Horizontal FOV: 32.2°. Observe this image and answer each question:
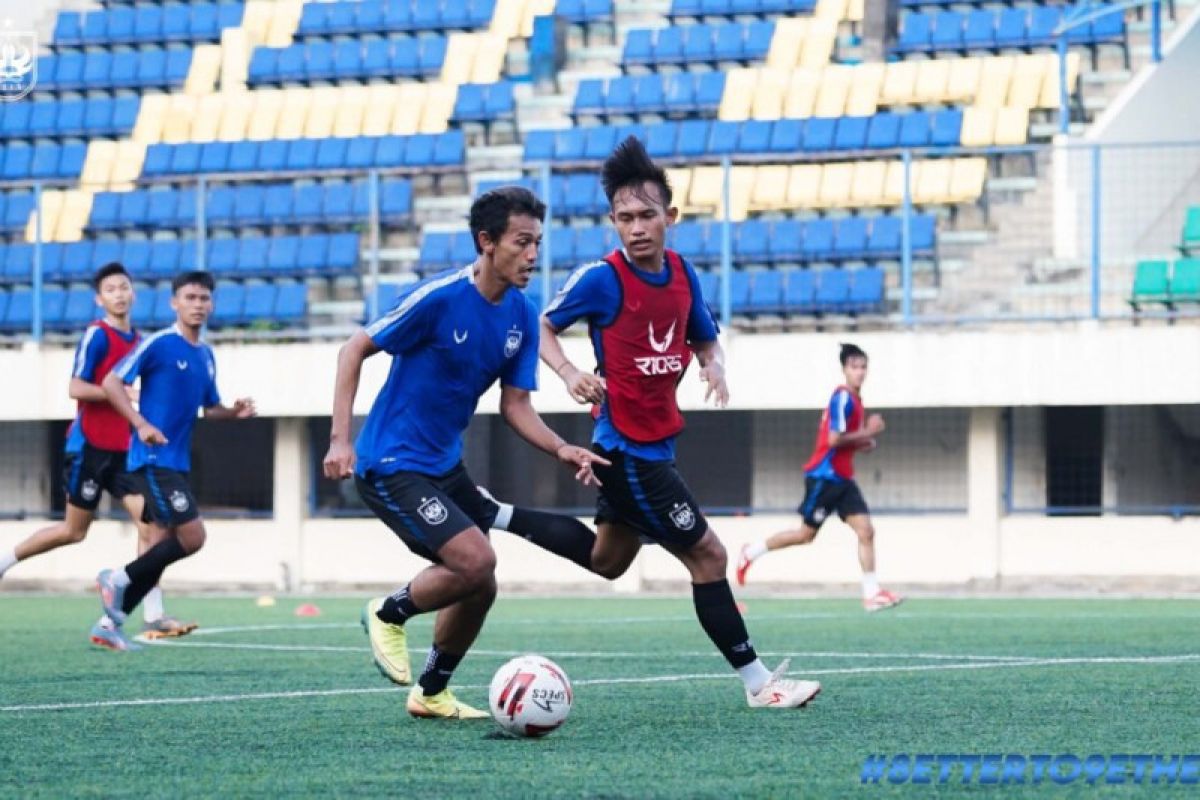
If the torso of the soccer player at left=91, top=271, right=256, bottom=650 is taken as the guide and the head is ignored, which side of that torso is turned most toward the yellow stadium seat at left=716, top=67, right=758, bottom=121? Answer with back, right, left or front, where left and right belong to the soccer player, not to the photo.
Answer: left

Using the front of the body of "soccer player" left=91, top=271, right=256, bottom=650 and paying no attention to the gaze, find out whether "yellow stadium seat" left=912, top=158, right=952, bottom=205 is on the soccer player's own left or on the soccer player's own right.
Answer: on the soccer player's own left

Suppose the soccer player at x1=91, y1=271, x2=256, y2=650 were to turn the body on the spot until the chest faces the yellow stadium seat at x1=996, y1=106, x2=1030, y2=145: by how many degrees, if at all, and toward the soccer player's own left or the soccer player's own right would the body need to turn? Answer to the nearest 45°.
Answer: approximately 90° to the soccer player's own left

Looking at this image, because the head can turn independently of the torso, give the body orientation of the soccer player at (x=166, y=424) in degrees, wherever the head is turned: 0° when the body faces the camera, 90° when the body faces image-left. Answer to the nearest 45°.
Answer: approximately 315°

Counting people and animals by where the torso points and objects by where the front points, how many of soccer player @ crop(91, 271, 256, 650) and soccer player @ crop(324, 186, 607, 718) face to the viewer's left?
0

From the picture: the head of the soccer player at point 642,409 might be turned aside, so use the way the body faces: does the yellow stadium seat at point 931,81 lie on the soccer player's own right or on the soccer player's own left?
on the soccer player's own left

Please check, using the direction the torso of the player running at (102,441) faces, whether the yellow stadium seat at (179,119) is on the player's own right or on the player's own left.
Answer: on the player's own left

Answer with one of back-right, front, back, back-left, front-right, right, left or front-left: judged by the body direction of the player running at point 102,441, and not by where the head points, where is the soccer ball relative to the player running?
front-right

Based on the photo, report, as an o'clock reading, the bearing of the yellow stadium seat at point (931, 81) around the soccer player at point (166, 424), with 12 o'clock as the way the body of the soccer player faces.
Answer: The yellow stadium seat is roughly at 9 o'clock from the soccer player.

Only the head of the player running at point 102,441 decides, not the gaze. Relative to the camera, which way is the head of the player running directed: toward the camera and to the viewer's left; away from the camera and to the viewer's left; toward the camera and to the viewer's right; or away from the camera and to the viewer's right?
toward the camera and to the viewer's right

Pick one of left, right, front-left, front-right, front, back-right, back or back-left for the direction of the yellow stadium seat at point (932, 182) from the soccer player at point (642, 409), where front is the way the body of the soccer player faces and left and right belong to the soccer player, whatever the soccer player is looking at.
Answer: back-left

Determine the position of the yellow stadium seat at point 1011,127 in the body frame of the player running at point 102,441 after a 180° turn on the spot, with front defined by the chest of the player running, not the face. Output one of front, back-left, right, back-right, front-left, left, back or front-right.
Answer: right

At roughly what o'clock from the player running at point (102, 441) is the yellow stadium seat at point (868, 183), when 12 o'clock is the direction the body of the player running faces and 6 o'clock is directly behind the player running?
The yellow stadium seat is roughly at 9 o'clock from the player running.

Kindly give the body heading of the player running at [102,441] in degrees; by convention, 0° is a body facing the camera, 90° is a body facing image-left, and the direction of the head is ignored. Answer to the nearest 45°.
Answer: approximately 315°

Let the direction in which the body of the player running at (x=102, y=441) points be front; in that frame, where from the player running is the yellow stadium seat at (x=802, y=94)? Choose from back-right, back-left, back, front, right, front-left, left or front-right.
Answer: left

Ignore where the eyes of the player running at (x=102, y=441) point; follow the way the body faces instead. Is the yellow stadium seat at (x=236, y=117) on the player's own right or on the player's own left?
on the player's own left
